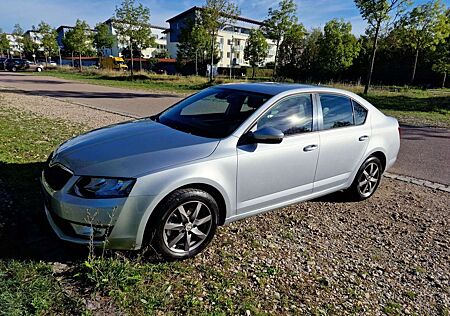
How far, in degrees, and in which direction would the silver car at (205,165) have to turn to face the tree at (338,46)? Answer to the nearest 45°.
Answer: approximately 135° to its right

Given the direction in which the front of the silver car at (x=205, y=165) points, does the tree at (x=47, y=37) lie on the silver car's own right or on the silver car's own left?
on the silver car's own right

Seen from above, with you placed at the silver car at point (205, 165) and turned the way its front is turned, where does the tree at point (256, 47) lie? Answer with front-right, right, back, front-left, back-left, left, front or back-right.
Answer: back-right

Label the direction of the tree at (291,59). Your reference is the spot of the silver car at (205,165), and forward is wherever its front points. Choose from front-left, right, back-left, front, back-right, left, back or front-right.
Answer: back-right

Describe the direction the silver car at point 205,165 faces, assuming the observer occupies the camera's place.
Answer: facing the viewer and to the left of the viewer
